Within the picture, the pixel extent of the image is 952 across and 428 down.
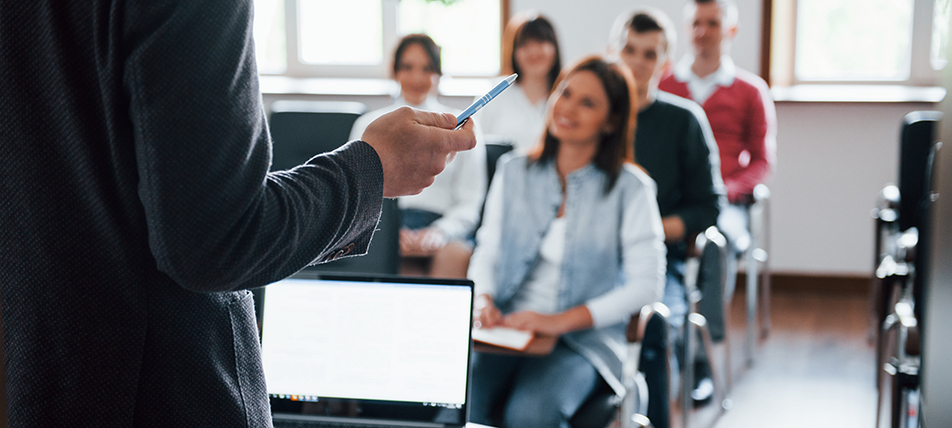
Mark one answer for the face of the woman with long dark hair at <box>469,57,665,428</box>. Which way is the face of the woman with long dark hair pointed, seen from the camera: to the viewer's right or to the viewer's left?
to the viewer's left

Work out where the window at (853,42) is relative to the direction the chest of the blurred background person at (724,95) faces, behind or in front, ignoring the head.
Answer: behind

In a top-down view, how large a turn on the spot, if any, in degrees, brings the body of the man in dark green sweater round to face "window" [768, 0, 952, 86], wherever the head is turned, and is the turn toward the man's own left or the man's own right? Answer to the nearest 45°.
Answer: approximately 180°

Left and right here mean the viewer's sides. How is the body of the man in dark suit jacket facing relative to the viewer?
facing away from the viewer and to the right of the viewer

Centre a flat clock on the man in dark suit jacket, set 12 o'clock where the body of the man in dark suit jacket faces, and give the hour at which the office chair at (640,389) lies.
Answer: The office chair is roughly at 12 o'clock from the man in dark suit jacket.

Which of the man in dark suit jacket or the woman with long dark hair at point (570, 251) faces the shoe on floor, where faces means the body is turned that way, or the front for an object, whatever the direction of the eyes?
the man in dark suit jacket

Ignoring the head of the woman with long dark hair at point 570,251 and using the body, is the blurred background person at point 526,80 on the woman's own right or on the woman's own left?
on the woman's own right

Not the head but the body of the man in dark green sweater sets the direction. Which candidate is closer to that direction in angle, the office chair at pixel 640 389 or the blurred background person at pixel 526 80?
the office chair

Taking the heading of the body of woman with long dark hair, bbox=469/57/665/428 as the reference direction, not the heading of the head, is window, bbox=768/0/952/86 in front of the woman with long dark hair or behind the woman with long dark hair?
behind
